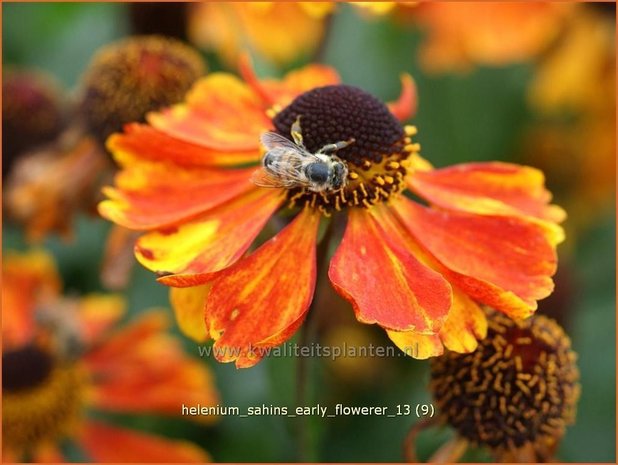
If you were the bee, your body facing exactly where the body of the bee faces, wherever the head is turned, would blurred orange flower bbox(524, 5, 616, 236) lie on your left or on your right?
on your left

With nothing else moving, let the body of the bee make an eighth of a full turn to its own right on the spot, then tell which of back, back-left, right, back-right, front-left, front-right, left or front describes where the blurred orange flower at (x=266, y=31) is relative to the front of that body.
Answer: back-left

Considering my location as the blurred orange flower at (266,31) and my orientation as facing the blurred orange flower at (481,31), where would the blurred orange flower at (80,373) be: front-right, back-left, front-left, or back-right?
back-right

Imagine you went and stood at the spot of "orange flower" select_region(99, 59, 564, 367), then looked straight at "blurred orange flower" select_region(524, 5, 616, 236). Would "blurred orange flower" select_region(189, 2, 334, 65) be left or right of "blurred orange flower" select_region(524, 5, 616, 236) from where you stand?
left

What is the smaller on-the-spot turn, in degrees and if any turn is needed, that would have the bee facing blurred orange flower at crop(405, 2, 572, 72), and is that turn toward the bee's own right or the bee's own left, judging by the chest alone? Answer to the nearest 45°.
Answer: approximately 90° to the bee's own left

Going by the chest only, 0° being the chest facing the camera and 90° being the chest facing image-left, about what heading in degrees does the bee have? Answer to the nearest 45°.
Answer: approximately 270°
